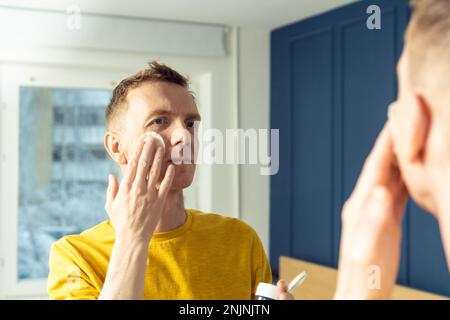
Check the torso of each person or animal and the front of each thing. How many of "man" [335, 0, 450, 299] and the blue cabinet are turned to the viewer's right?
0

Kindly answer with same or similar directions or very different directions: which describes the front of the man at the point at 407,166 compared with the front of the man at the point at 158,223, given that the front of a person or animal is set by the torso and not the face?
very different directions

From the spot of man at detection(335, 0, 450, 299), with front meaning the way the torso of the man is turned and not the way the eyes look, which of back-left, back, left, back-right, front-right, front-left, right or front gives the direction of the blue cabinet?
front-right

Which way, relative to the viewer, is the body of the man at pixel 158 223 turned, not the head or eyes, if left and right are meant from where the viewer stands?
facing the viewer and to the right of the viewer

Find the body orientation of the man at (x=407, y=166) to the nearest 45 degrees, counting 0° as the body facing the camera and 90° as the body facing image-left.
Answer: approximately 135°

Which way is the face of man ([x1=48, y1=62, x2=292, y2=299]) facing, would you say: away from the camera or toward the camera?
toward the camera

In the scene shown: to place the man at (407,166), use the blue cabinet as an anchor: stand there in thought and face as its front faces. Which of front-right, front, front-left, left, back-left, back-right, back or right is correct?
front-left

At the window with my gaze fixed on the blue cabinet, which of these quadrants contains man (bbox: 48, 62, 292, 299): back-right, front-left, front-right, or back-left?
front-right
